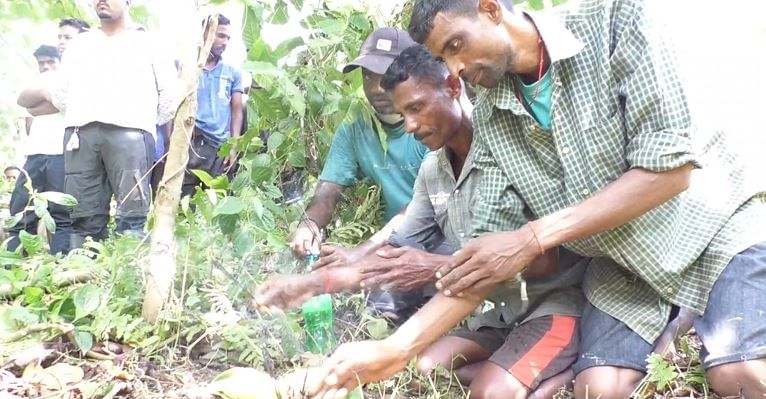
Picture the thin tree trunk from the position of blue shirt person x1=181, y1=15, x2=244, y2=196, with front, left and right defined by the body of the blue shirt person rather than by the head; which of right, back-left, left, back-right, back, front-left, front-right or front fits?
front

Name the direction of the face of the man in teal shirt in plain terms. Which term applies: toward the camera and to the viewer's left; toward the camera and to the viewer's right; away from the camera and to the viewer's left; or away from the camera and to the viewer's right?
toward the camera and to the viewer's left

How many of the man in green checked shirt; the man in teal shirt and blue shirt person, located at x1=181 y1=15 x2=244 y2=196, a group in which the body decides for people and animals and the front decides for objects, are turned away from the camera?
0

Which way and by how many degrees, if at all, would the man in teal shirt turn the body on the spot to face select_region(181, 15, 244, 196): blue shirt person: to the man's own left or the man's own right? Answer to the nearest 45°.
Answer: approximately 90° to the man's own right

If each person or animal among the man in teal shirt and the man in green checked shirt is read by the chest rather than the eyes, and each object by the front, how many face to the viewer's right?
0

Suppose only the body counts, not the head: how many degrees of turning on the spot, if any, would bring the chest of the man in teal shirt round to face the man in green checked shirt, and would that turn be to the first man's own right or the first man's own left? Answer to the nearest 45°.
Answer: approximately 90° to the first man's own left

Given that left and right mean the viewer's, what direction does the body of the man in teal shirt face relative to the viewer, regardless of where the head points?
facing the viewer and to the left of the viewer

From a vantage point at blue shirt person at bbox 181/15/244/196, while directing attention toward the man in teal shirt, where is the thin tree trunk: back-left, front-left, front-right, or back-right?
front-right

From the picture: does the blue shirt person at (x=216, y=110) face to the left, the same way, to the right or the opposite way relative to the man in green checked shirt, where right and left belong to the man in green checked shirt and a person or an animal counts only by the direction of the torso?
to the left

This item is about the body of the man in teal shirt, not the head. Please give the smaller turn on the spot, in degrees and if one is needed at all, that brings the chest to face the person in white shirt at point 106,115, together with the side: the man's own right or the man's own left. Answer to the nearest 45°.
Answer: approximately 90° to the man's own right

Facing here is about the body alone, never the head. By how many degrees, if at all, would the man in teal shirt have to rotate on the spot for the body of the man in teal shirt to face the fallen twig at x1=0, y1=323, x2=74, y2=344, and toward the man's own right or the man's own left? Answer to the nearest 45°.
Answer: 0° — they already face it

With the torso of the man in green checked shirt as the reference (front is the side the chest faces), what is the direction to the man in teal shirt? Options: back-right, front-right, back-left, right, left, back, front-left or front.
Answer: right

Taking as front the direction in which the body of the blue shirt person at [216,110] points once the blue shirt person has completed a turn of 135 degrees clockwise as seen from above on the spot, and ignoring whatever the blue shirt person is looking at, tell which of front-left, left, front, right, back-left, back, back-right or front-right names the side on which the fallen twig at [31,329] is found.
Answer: back-left

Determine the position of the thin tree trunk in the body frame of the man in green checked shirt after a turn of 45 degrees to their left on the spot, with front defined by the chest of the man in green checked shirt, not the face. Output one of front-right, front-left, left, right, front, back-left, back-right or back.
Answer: right

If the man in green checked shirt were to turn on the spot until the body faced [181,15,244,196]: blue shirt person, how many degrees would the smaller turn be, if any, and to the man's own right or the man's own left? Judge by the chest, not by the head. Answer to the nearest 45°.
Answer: approximately 90° to the man's own right

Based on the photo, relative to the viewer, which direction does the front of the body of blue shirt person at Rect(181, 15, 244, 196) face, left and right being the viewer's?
facing the viewer
